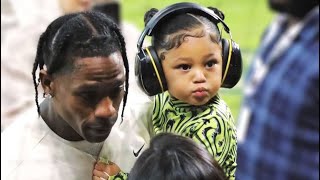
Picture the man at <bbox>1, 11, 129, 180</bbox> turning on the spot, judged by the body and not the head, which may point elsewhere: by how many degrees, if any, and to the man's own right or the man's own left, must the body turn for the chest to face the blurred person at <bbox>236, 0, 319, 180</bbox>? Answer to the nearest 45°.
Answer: approximately 90° to the man's own left

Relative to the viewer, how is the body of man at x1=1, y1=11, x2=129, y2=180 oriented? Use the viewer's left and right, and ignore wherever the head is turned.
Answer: facing the viewer and to the right of the viewer

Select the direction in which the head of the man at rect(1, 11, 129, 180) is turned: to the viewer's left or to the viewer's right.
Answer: to the viewer's right
